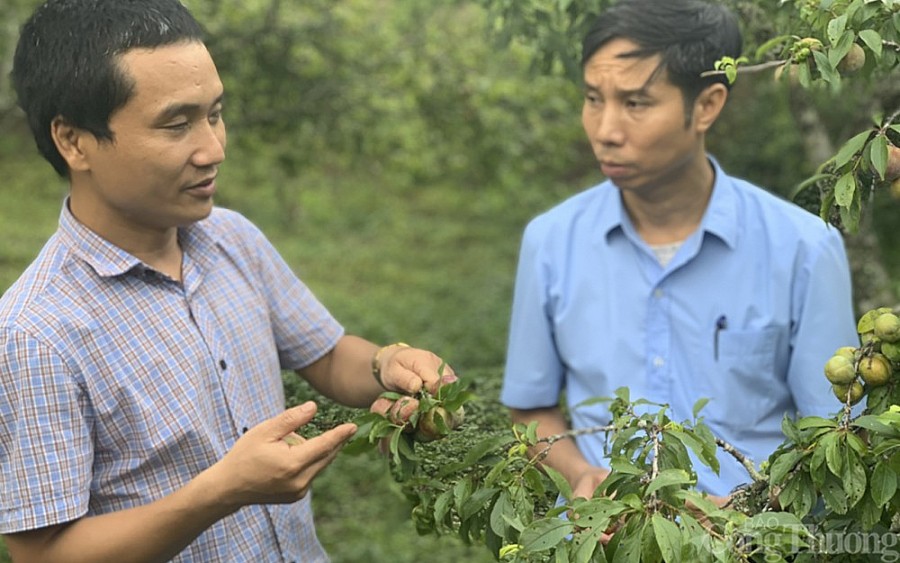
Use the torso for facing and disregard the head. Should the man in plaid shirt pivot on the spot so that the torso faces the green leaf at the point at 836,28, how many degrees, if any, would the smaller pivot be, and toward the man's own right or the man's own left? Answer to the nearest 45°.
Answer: approximately 45° to the man's own left

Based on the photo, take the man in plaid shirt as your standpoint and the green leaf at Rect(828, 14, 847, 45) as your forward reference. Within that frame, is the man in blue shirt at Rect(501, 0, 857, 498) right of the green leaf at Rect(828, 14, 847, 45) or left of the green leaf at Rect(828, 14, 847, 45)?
left

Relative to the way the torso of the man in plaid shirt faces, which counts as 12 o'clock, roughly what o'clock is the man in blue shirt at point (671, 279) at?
The man in blue shirt is roughly at 10 o'clock from the man in plaid shirt.

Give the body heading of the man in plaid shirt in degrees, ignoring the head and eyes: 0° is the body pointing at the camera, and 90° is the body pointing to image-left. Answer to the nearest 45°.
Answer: approximately 315°

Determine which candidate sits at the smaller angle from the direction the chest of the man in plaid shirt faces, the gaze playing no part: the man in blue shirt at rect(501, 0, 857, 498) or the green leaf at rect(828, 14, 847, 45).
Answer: the green leaf
